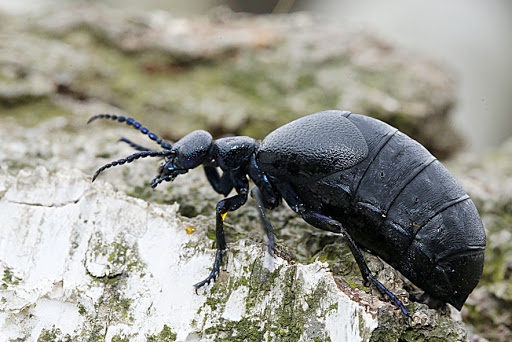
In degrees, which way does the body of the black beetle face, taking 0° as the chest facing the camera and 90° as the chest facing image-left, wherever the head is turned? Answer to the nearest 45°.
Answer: approximately 90°

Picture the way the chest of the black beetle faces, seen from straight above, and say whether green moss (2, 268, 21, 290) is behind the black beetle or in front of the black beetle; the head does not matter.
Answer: in front

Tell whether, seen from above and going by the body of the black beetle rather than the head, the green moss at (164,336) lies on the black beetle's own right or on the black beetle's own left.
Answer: on the black beetle's own left
